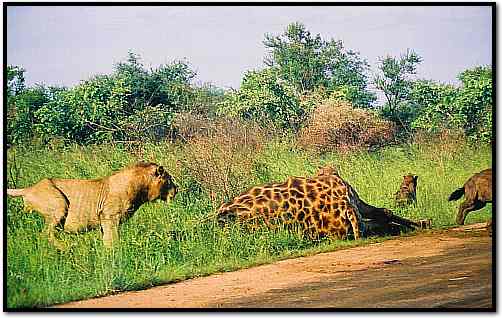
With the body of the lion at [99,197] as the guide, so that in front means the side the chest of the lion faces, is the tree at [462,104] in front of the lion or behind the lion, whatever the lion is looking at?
in front

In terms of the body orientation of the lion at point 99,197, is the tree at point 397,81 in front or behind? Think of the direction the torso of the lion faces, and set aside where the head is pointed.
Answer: in front

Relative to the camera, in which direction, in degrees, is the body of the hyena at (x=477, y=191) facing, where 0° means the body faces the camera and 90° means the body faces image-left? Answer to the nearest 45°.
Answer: approximately 270°

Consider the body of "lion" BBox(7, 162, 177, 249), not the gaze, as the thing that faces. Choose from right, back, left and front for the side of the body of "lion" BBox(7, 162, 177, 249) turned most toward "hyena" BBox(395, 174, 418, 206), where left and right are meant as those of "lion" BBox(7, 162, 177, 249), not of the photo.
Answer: front

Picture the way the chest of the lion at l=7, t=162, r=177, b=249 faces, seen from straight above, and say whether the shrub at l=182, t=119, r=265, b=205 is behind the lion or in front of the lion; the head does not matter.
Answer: in front

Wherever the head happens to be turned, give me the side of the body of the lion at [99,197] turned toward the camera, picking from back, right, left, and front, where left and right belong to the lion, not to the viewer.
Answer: right
